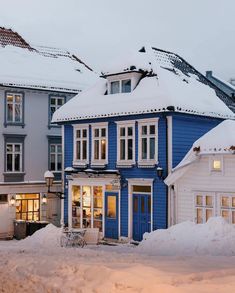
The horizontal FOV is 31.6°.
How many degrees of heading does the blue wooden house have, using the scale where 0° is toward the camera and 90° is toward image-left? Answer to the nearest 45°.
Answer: approximately 45°

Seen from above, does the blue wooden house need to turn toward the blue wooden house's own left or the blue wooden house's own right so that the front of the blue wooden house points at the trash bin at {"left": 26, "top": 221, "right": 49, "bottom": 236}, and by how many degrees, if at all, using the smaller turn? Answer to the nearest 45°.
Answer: approximately 90° to the blue wooden house's own right

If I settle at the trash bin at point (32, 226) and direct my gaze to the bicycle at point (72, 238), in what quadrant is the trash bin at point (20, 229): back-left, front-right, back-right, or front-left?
back-right

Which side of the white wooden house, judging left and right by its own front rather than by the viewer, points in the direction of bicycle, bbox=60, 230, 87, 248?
right

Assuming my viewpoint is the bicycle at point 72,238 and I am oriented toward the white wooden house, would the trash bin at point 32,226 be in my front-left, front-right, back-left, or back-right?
back-left

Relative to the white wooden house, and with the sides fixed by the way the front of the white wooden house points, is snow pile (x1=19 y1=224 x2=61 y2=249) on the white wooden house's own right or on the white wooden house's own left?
on the white wooden house's own right

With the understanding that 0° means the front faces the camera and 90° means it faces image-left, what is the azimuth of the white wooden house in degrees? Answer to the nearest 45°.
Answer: approximately 0°
